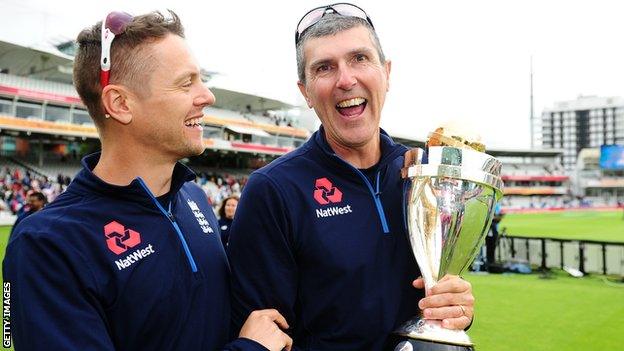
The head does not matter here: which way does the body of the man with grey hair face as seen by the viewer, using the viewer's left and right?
facing the viewer and to the right of the viewer
